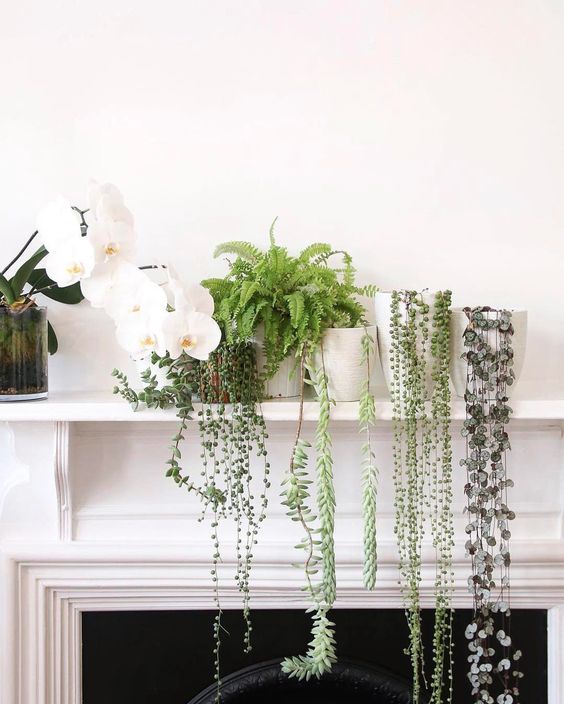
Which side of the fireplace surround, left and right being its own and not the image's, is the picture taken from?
front
